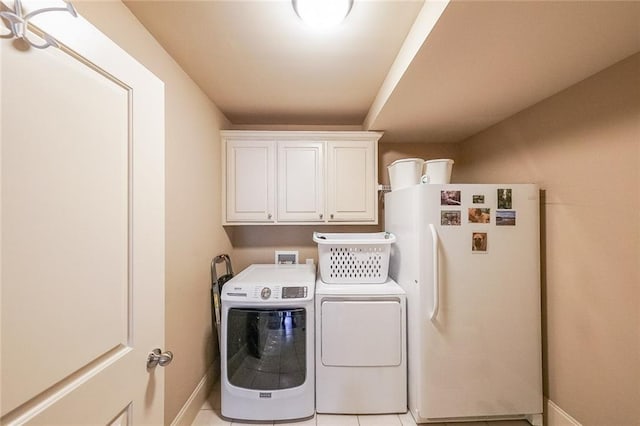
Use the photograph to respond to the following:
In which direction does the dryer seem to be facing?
toward the camera

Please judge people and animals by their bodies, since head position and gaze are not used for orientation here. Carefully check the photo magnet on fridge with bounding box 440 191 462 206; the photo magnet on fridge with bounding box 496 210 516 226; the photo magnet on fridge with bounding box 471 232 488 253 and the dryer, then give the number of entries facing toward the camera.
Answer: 4

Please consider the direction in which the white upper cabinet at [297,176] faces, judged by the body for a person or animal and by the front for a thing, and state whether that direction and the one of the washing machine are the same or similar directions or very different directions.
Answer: same or similar directions

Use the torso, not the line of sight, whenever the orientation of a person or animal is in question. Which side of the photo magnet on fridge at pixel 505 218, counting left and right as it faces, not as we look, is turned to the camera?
front

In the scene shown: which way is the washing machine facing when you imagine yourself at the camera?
facing the viewer

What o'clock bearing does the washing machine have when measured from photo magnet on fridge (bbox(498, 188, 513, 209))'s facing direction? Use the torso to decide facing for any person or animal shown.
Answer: The washing machine is roughly at 2 o'clock from the photo magnet on fridge.

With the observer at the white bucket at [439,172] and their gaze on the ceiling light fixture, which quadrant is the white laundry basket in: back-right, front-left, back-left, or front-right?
front-right

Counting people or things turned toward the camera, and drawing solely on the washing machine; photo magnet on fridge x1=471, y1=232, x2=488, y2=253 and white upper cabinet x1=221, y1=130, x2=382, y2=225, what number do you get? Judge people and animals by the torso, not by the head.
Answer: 3
